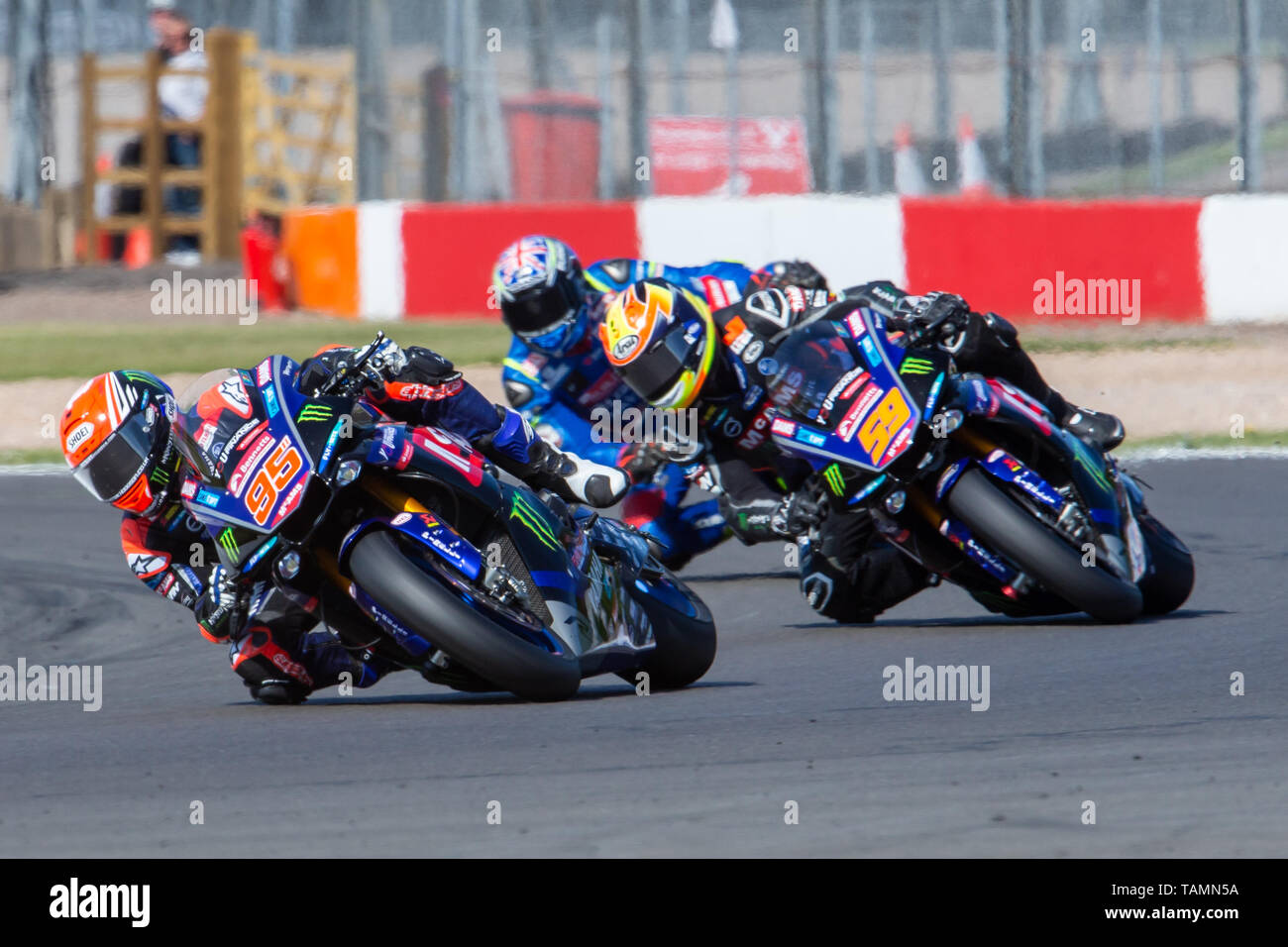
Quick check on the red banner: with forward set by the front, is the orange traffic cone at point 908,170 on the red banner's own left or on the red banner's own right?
on the red banner's own left

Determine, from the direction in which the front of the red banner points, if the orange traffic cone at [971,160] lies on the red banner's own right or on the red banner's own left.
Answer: on the red banner's own left

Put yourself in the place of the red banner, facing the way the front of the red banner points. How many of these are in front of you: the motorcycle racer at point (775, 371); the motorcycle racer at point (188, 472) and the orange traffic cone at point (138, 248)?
2

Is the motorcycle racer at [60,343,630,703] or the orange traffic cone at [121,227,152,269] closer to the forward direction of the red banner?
the motorcycle racer

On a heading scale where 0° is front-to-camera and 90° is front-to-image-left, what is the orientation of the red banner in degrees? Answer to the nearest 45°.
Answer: approximately 0°

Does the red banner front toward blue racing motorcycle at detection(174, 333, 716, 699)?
yes

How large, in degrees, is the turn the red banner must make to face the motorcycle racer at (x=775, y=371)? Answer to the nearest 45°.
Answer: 0° — it already faces them

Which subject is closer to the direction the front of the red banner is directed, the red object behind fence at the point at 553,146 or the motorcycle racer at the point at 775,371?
the motorcycle racer

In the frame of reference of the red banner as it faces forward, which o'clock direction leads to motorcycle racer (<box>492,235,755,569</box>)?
The motorcycle racer is roughly at 12 o'clock from the red banner.

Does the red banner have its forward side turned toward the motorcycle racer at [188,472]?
yes

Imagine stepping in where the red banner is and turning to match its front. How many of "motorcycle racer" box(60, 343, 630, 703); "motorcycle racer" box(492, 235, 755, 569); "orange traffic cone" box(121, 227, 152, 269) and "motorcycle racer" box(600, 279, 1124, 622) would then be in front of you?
3

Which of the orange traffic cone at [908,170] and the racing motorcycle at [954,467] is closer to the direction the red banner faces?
the racing motorcycle

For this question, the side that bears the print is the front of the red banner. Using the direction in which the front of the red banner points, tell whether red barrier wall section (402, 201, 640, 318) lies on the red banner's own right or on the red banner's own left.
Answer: on the red banner's own right

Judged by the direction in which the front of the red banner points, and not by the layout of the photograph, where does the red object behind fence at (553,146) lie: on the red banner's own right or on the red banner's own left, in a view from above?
on the red banner's own right

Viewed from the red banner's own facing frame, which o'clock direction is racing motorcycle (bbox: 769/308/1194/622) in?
The racing motorcycle is roughly at 12 o'clock from the red banner.
